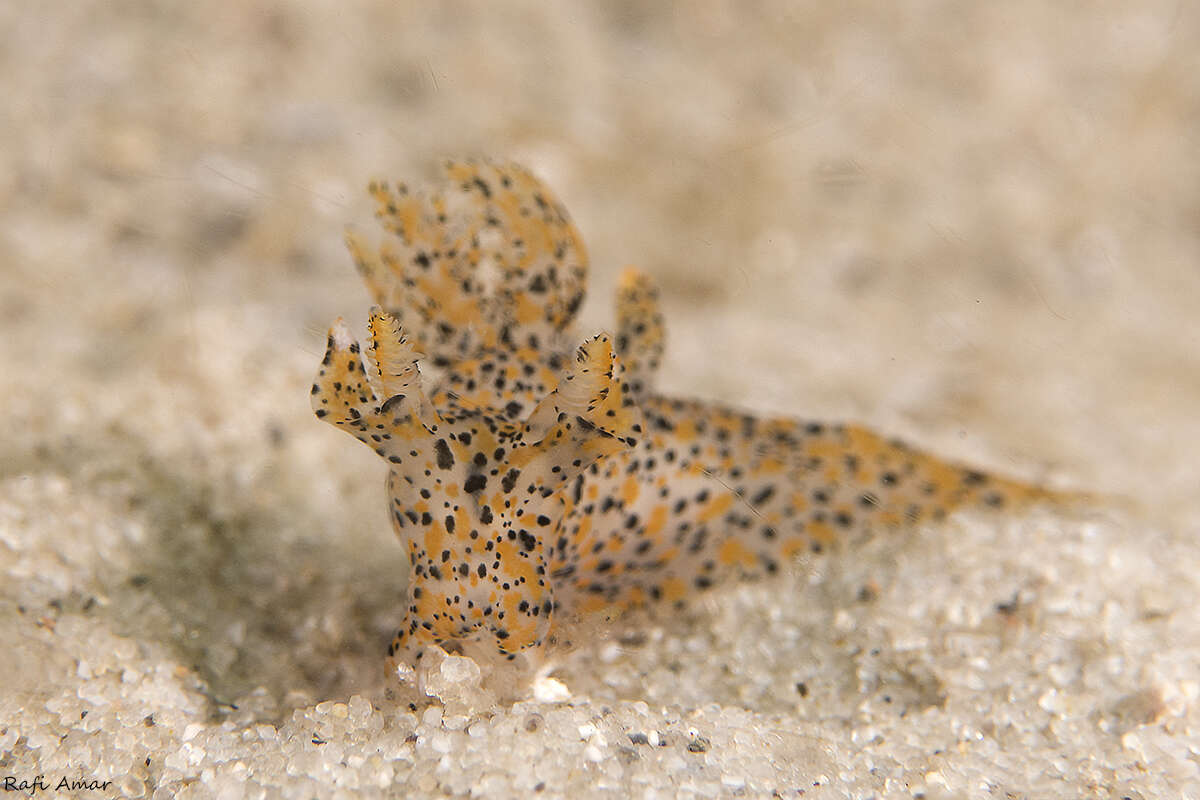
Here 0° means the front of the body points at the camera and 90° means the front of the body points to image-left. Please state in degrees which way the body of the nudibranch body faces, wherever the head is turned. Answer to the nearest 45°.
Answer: approximately 45°
